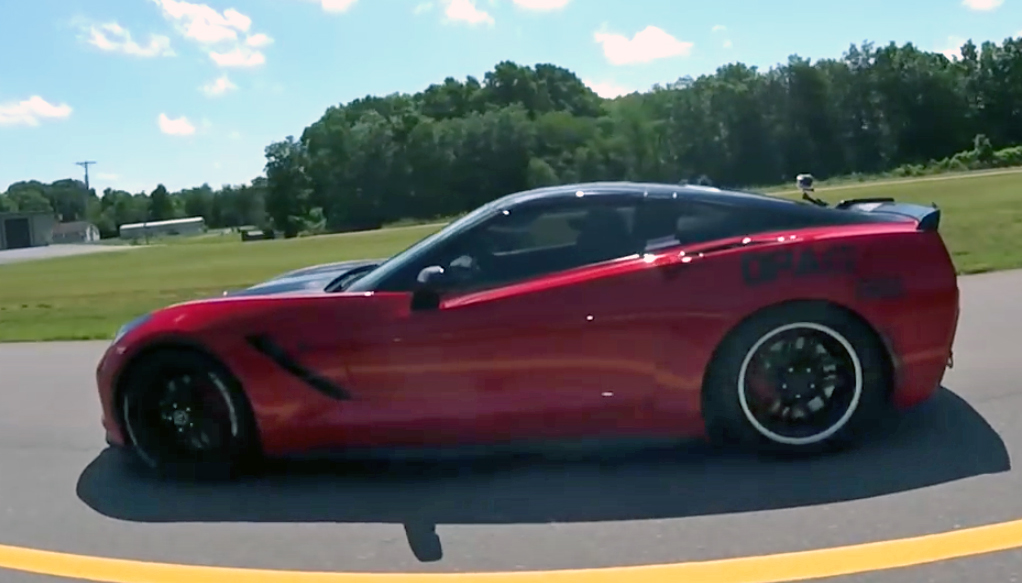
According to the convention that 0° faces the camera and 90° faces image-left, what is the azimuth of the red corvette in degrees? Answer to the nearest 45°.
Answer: approximately 90°
